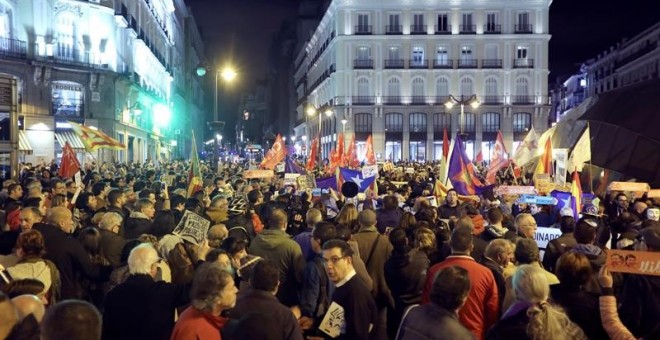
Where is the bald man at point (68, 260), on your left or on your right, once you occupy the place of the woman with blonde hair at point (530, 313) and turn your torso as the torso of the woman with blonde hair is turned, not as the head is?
on your left

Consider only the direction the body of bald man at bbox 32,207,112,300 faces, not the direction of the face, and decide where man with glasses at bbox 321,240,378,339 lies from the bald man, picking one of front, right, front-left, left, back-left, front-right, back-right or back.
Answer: right

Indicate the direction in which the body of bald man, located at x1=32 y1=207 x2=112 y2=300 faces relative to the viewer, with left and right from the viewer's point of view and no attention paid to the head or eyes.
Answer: facing away from the viewer and to the right of the viewer

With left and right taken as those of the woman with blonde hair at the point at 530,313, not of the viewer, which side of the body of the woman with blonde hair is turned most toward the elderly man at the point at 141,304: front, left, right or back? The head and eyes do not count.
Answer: left

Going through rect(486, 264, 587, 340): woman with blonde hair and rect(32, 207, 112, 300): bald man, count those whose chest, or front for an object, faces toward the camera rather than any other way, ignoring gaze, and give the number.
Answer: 0

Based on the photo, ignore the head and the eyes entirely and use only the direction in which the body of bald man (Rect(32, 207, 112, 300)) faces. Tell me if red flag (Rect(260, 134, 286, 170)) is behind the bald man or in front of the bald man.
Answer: in front

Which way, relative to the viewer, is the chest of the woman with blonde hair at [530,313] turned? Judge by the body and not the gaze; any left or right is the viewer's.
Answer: facing away from the viewer

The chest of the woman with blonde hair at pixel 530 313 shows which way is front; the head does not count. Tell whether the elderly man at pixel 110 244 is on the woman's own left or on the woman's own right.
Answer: on the woman's own left

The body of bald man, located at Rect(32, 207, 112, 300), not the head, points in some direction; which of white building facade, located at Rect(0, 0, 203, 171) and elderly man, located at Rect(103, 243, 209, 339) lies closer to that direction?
the white building facade

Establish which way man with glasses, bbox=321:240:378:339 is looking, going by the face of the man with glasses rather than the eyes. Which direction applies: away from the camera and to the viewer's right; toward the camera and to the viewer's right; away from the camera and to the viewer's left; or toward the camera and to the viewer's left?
toward the camera and to the viewer's left

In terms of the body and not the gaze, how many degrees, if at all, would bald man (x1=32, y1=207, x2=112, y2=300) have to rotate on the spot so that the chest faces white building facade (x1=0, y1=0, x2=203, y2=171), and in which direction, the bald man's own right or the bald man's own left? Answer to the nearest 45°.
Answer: approximately 45° to the bald man's own left

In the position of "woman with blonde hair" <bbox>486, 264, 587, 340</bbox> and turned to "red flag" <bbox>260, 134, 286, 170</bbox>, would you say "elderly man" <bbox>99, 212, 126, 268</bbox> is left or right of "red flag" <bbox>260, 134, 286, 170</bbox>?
left

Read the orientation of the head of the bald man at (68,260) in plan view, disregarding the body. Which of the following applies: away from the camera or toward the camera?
away from the camera

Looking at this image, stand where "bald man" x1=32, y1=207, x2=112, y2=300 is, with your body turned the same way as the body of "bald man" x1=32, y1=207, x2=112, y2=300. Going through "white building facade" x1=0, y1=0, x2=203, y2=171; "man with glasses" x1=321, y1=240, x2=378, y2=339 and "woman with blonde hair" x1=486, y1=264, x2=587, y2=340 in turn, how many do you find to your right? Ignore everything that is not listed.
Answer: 2
